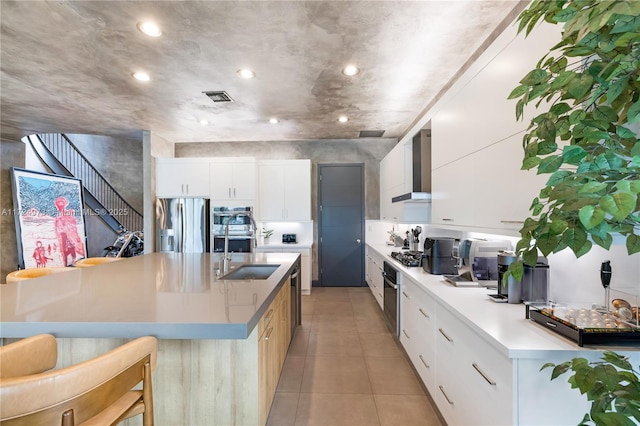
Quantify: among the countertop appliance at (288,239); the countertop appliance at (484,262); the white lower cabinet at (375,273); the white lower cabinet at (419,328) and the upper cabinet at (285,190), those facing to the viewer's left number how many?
3

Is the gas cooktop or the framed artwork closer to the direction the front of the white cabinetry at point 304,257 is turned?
the gas cooktop

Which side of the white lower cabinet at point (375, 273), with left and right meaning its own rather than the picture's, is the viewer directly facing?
left

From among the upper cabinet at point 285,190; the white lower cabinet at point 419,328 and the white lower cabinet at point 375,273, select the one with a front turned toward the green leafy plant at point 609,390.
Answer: the upper cabinet

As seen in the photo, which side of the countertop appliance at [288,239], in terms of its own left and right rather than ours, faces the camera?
front

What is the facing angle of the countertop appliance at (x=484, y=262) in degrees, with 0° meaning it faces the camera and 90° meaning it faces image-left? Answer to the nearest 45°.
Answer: approximately 90°

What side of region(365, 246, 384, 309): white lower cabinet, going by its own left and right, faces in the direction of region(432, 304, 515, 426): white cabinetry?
left

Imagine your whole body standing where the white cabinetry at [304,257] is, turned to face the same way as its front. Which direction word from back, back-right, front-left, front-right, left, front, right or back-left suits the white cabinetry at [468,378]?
front

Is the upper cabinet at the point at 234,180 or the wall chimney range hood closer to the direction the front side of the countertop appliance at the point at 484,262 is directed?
the upper cabinet

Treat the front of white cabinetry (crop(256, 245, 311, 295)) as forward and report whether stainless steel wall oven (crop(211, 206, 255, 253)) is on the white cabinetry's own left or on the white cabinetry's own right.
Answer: on the white cabinetry's own right

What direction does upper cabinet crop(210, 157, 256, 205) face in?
toward the camera

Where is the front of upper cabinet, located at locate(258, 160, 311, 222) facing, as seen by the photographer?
facing the viewer
